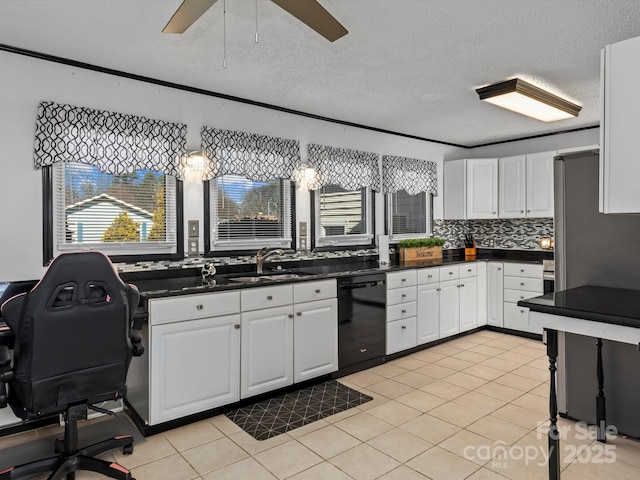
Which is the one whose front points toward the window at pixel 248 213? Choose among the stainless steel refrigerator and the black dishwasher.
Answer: the stainless steel refrigerator

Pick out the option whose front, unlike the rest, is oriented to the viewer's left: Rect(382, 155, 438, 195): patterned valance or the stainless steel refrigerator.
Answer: the stainless steel refrigerator

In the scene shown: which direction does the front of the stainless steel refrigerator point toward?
to the viewer's left

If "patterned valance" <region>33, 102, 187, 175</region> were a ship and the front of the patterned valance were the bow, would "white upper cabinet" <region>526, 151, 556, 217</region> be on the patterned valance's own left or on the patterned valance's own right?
on the patterned valance's own left

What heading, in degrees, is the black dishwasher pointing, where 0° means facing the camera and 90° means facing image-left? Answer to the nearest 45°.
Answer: approximately 315°

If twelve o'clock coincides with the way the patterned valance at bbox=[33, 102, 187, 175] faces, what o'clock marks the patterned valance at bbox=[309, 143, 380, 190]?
the patterned valance at bbox=[309, 143, 380, 190] is roughly at 10 o'clock from the patterned valance at bbox=[33, 102, 187, 175].

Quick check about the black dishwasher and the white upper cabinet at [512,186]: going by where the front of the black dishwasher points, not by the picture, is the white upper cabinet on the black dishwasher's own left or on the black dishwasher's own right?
on the black dishwasher's own left
